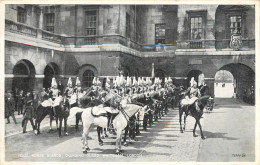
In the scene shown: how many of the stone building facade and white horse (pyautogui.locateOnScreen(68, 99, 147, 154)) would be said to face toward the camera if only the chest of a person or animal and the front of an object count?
1

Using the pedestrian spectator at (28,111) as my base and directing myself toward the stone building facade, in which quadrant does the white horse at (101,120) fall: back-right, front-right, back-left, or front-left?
back-right

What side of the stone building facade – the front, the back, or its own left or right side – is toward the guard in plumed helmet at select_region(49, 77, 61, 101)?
front

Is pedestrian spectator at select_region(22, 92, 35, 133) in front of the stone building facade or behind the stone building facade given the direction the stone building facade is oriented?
in front

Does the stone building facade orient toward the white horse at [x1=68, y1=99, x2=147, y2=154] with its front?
yes

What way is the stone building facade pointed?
toward the camera
